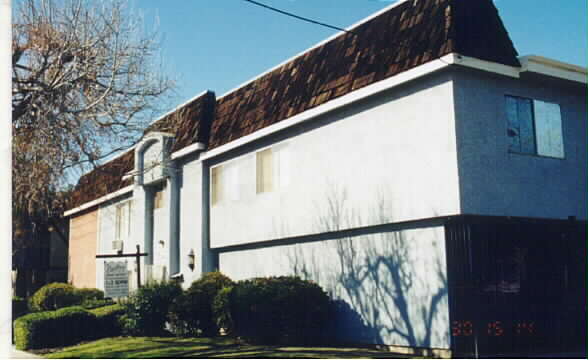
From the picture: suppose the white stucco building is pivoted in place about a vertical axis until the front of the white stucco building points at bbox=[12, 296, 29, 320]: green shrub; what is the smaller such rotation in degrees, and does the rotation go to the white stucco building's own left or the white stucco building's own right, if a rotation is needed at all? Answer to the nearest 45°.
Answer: approximately 90° to the white stucco building's own right

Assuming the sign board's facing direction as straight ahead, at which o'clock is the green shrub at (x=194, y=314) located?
The green shrub is roughly at 10 o'clock from the sign board.

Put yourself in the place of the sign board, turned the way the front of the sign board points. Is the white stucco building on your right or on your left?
on your left

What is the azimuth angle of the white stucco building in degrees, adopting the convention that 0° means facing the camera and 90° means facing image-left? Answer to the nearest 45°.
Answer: approximately 45°

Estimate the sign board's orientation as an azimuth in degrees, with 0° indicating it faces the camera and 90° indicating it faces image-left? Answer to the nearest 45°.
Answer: approximately 0°
